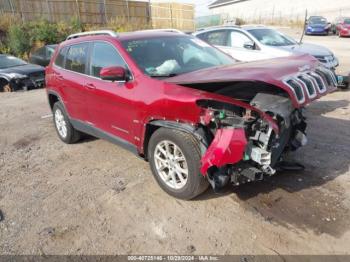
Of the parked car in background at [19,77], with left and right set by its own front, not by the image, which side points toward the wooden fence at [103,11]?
left

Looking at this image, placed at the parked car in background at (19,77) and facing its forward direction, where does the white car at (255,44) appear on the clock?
The white car is roughly at 12 o'clock from the parked car in background.

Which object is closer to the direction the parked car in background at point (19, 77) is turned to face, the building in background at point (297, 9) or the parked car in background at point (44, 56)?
the building in background

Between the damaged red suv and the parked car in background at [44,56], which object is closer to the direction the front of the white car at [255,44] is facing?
the damaged red suv

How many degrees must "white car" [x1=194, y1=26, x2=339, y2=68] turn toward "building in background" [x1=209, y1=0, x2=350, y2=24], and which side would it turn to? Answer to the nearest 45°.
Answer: approximately 135° to its left

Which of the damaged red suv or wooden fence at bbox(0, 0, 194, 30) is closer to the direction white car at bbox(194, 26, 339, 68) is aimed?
the damaged red suv

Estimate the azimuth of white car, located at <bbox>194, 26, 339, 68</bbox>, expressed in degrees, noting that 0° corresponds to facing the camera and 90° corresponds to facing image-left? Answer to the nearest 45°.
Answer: approximately 315°

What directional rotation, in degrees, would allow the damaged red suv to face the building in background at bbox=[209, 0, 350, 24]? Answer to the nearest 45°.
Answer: approximately 135° to its left

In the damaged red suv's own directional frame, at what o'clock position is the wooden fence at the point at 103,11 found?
The wooden fence is roughly at 7 o'clock from the damaged red suv.
